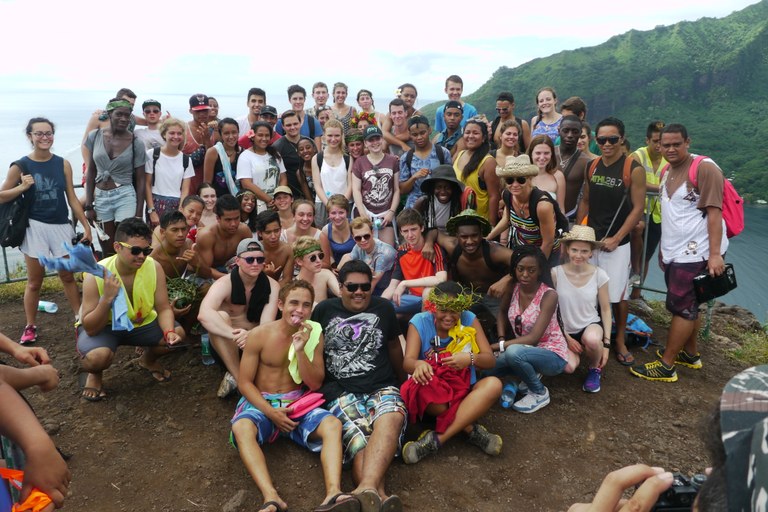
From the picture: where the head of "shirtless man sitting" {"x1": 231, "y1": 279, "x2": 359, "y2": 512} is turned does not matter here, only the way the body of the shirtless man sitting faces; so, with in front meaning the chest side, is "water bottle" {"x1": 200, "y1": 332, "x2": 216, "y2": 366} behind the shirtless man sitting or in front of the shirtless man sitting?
behind

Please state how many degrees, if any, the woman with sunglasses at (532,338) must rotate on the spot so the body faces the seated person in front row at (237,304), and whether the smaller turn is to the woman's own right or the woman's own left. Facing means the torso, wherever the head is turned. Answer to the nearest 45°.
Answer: approximately 45° to the woman's own right

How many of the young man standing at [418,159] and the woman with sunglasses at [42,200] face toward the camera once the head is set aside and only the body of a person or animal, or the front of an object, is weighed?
2

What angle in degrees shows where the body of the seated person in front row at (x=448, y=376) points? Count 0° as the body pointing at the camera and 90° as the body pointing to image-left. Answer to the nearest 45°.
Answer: approximately 0°

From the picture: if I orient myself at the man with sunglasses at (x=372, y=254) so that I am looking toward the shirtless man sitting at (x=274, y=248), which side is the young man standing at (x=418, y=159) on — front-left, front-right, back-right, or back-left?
back-right

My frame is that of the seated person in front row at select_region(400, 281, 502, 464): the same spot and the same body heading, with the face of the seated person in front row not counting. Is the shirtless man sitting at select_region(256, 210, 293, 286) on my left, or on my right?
on my right

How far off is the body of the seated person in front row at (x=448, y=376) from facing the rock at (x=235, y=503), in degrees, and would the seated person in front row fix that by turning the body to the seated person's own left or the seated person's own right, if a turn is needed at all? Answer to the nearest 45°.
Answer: approximately 45° to the seated person's own right

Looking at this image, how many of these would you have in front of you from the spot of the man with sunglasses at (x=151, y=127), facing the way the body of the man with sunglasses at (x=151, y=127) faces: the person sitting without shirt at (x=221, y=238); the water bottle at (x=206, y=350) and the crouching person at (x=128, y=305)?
3
